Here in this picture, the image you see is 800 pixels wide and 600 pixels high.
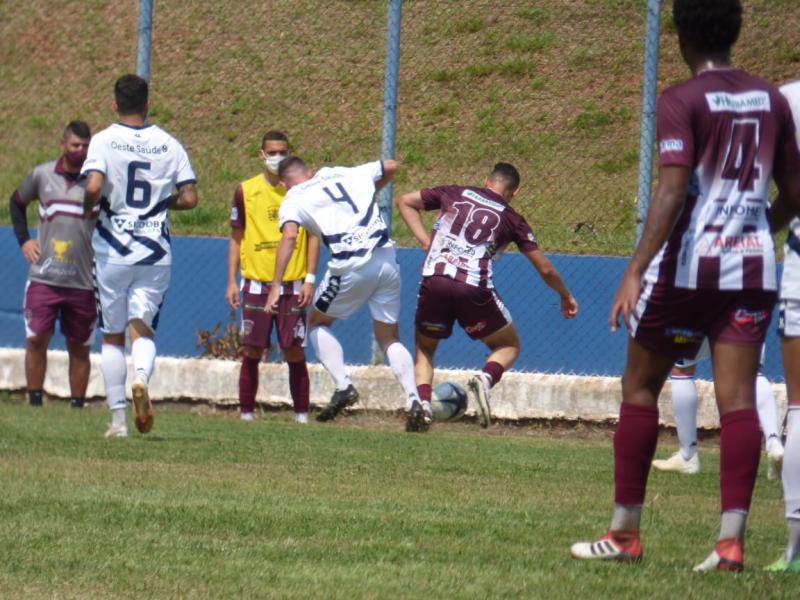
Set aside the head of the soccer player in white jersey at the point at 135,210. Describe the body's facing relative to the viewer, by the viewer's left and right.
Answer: facing away from the viewer

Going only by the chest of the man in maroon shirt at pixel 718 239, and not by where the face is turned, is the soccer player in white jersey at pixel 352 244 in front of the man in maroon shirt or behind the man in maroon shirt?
in front

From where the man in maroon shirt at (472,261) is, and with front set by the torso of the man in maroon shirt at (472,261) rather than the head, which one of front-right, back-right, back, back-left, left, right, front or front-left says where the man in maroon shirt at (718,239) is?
back

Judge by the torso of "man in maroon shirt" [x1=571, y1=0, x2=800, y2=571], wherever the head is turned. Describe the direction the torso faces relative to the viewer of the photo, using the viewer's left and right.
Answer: facing away from the viewer and to the left of the viewer

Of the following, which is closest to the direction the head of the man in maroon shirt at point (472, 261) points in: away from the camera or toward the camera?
away from the camera

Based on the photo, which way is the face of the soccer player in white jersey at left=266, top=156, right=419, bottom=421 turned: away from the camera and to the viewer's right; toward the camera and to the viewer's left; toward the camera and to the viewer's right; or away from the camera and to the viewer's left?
away from the camera and to the viewer's left
